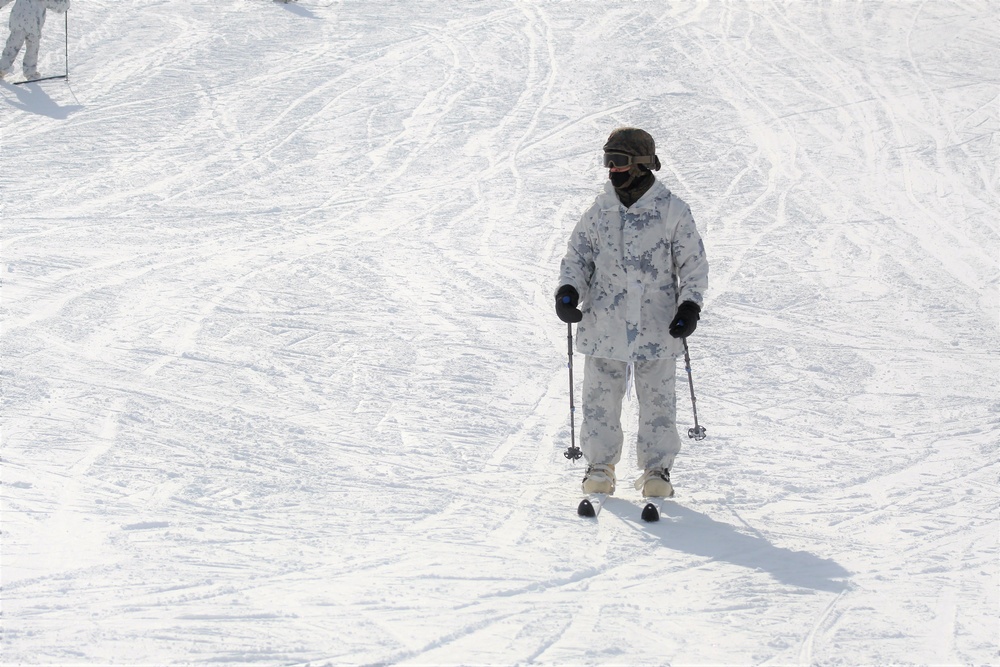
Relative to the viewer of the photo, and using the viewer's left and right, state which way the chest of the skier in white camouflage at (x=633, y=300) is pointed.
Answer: facing the viewer

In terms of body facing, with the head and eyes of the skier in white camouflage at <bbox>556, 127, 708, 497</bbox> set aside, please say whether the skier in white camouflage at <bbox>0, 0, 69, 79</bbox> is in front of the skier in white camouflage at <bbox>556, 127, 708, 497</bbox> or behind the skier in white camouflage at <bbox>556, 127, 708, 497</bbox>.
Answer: behind
